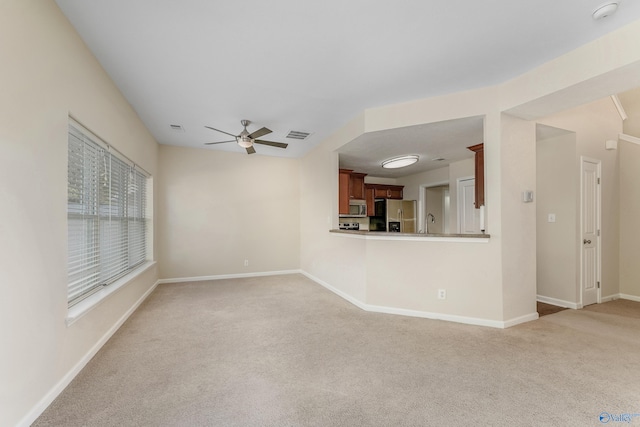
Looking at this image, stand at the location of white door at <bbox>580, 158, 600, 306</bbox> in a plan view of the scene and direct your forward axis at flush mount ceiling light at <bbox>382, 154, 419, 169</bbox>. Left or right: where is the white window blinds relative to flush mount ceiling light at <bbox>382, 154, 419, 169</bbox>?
left

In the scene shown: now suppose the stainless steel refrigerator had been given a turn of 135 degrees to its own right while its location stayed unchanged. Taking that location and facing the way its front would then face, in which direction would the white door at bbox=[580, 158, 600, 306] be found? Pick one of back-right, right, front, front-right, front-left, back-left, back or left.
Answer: back

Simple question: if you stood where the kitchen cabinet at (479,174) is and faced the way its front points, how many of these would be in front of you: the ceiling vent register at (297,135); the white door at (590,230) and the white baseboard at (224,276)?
2

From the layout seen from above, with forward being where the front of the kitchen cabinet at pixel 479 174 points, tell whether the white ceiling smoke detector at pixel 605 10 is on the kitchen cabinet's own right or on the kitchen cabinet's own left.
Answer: on the kitchen cabinet's own left

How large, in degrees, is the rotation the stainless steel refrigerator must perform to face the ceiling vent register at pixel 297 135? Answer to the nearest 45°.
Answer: approximately 45° to its right

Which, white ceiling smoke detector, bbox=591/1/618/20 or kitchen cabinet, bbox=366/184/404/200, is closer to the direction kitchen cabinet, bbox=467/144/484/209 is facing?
the kitchen cabinet

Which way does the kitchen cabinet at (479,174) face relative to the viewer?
to the viewer's left

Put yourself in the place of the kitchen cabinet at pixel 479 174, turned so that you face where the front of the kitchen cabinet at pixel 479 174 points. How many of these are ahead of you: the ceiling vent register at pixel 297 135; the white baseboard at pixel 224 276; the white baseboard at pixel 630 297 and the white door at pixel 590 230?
2

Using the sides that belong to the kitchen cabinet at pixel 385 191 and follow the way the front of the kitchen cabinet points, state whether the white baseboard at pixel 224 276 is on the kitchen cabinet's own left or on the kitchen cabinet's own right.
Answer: on the kitchen cabinet's own right

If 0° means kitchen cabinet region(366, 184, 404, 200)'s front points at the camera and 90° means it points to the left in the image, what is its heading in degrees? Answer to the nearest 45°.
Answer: approximately 0°

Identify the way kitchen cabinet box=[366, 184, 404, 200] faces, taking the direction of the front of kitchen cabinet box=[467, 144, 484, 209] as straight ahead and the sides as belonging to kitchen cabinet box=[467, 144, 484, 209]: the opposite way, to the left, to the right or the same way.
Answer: to the left

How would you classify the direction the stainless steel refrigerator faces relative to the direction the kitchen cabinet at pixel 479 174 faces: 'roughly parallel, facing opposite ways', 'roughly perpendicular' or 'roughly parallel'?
roughly perpendicular

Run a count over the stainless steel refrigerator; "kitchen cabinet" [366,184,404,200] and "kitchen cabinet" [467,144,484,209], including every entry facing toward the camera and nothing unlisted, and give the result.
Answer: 2

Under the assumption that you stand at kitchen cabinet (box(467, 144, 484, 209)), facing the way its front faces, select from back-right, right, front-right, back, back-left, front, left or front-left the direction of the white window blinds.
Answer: front-left
